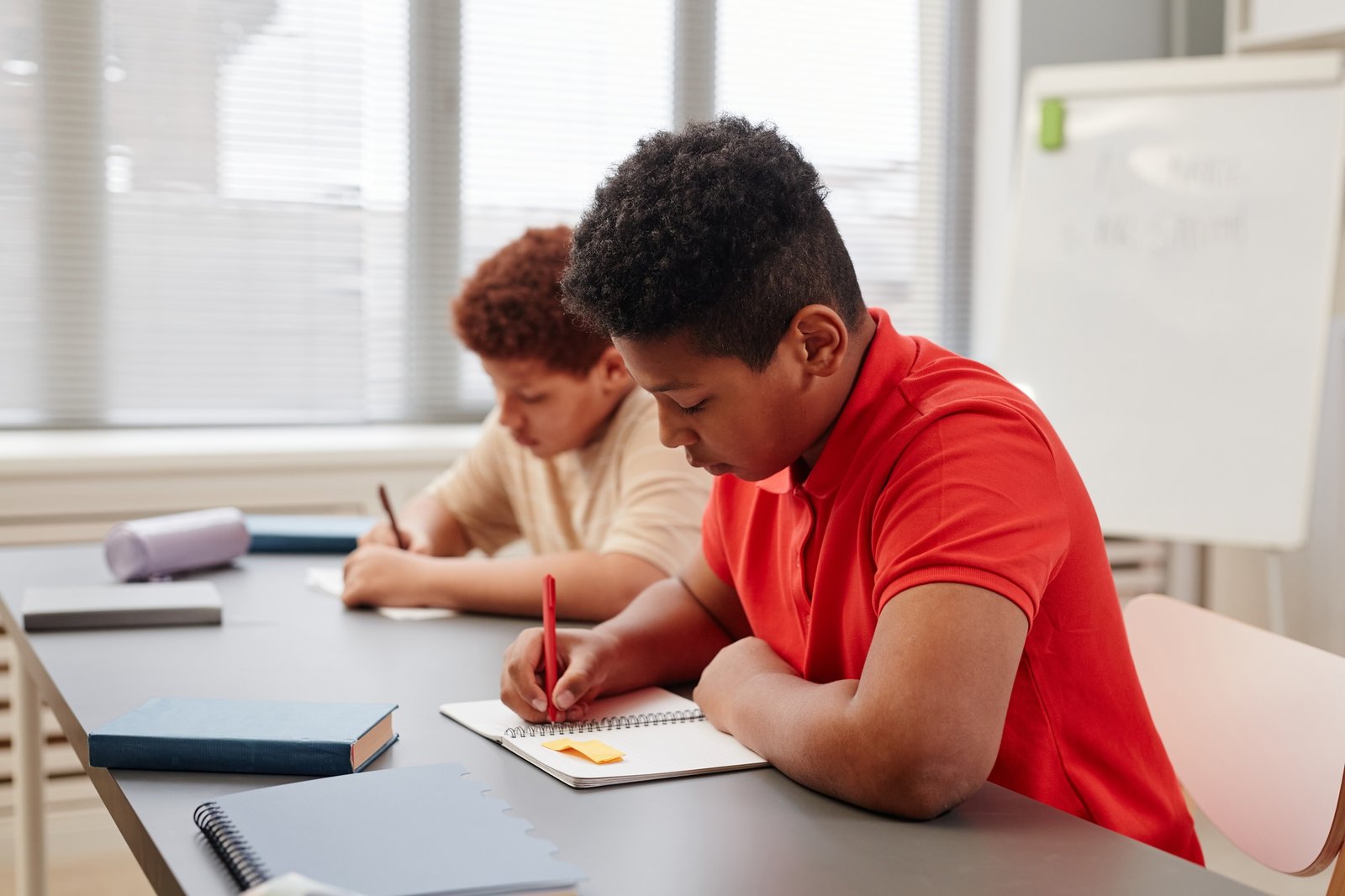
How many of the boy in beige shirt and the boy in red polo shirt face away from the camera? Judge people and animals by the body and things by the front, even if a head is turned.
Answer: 0

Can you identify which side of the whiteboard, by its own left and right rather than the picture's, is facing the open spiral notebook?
front

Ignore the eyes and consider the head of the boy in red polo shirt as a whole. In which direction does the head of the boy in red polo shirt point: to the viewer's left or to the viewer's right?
to the viewer's left

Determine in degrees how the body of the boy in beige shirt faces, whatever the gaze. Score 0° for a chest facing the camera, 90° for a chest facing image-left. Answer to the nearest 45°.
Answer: approximately 45°

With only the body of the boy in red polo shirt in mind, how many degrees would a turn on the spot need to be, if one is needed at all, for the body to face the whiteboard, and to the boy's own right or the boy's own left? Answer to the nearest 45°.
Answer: approximately 135° to the boy's own right

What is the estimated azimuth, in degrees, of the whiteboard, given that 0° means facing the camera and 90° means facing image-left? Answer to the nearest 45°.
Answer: approximately 0°

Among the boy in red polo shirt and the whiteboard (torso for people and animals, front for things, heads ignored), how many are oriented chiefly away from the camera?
0

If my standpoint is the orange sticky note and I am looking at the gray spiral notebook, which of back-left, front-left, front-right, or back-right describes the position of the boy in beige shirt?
back-right
